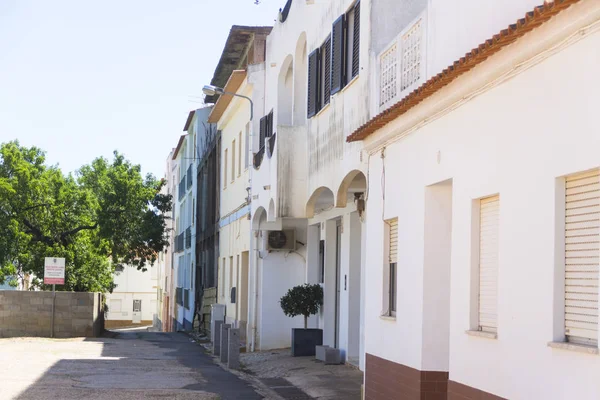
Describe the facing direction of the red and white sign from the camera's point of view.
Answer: facing the viewer

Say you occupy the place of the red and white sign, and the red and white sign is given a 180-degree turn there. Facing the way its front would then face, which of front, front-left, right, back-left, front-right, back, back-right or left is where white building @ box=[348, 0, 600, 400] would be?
back

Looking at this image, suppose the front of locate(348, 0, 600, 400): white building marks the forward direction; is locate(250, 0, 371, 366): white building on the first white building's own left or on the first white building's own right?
on the first white building's own right

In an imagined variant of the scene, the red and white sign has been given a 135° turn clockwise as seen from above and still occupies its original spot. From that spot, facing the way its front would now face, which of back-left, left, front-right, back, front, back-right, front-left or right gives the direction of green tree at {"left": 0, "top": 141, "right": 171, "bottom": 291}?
front-right

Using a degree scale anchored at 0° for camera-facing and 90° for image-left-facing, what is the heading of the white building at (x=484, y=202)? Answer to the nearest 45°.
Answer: approximately 45°

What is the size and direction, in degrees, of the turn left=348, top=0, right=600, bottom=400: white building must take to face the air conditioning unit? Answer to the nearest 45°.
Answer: approximately 135° to its right
